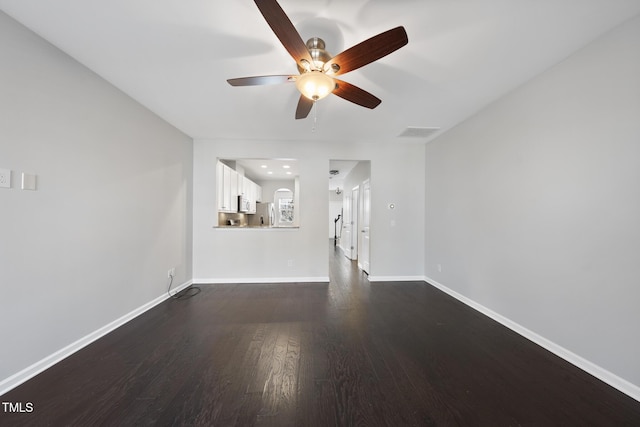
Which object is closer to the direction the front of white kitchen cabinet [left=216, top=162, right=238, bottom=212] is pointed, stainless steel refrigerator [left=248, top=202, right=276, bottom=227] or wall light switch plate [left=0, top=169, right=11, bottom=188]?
the stainless steel refrigerator

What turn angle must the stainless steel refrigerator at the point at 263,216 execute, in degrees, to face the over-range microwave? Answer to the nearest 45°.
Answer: approximately 90° to its right

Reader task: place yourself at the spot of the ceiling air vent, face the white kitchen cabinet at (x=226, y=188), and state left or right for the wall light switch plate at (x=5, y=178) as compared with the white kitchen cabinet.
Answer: left

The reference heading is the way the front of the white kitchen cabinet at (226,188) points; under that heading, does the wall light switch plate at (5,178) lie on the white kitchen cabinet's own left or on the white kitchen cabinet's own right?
on the white kitchen cabinet's own right

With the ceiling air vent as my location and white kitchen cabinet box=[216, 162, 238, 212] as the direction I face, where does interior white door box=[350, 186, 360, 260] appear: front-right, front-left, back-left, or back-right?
front-right

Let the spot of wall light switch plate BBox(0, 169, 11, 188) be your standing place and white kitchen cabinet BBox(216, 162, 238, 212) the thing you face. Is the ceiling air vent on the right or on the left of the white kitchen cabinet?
right

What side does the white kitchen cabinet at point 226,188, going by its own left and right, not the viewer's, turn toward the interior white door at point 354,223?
front

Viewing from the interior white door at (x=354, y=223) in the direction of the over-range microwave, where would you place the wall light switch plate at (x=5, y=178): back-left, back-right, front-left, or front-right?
front-left

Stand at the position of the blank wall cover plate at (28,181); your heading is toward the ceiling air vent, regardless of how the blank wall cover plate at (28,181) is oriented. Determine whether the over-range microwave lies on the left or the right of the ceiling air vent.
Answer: left

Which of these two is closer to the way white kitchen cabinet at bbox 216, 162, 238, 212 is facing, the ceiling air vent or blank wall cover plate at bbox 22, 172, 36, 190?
the ceiling air vent

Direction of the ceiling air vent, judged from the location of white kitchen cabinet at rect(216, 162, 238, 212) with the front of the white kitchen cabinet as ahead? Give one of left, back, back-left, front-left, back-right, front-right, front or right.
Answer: front-right

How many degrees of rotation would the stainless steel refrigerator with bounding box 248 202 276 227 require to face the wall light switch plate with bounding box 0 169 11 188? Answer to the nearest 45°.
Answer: approximately 90° to its right

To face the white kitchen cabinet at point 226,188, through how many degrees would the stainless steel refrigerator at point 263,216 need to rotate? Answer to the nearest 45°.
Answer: approximately 90° to its right

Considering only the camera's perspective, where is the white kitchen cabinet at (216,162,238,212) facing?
facing to the right of the viewer

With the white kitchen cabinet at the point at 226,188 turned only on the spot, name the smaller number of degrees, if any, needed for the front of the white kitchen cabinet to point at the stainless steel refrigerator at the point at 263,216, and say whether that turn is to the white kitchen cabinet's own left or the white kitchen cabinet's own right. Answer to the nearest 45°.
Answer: approximately 45° to the white kitchen cabinet's own left
